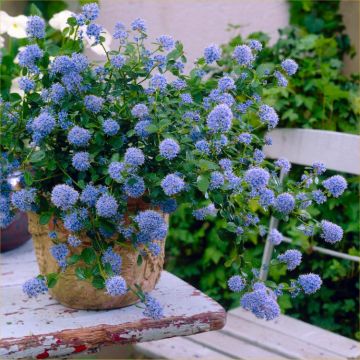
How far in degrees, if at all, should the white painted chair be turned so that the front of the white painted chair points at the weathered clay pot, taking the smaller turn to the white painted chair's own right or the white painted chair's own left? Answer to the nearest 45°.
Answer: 0° — it already faces it

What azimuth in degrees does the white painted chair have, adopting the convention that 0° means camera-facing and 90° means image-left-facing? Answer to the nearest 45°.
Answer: approximately 45°

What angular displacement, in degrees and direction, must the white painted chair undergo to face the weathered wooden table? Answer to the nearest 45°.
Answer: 0° — it already faces it
